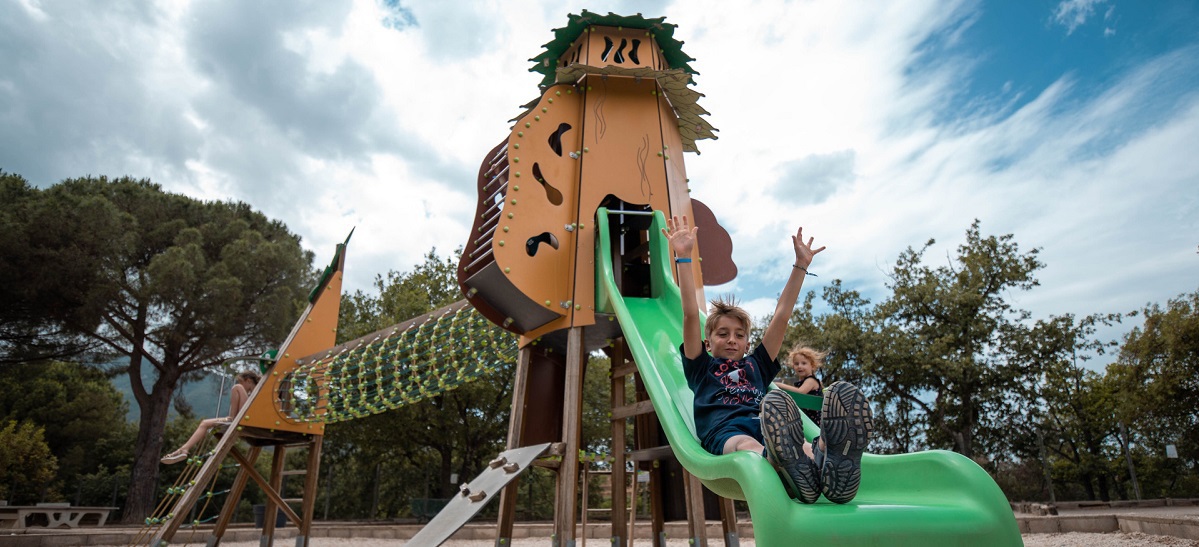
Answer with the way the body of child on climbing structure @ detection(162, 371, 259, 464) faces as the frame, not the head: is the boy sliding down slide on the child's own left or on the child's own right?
on the child's own left

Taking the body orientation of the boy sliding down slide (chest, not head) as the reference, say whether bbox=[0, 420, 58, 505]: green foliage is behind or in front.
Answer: behind

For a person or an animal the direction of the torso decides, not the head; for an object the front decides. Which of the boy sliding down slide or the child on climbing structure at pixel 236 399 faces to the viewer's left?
the child on climbing structure

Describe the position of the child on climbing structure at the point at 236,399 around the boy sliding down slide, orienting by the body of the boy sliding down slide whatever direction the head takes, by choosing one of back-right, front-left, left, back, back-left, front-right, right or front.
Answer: back

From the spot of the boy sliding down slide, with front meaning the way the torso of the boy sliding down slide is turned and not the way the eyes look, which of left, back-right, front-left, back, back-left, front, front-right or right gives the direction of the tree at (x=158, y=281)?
back

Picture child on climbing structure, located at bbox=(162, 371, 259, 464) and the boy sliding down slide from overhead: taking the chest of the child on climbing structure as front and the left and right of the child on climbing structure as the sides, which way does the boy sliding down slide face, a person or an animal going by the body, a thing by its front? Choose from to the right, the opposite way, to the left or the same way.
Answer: to the left

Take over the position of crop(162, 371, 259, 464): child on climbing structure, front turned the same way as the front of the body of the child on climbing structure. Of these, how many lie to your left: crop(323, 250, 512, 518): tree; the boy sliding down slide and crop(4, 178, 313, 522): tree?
1

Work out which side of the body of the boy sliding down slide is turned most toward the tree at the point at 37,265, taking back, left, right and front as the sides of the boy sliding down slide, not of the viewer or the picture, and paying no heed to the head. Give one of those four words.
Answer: back

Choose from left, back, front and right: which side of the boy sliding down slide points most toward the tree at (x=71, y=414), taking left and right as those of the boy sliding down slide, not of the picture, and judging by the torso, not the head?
back

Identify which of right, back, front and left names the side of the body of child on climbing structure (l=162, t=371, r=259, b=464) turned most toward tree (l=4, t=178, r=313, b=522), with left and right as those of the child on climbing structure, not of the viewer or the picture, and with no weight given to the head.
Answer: right

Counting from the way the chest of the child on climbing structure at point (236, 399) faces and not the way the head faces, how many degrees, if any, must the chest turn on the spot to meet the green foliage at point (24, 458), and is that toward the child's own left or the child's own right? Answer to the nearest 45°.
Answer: approximately 90° to the child's own right

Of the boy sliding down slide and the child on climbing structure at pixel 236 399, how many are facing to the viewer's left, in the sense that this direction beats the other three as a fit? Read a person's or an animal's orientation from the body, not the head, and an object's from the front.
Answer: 1

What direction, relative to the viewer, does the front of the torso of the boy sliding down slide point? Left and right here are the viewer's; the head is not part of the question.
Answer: facing the viewer and to the right of the viewer

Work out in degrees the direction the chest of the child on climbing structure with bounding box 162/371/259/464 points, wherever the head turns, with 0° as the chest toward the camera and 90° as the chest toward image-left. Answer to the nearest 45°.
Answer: approximately 90°
